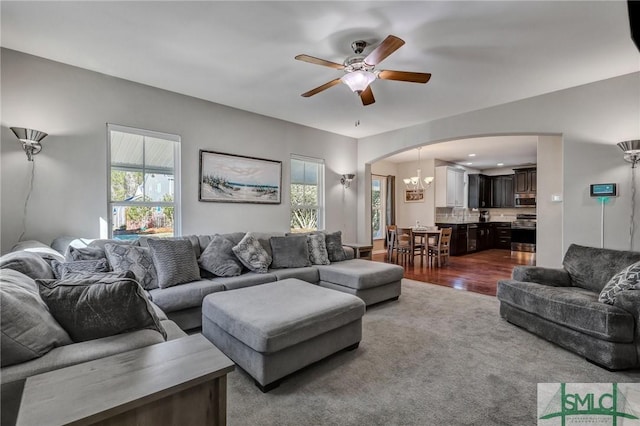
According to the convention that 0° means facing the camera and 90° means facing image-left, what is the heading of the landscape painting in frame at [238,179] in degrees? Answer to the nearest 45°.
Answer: approximately 315°

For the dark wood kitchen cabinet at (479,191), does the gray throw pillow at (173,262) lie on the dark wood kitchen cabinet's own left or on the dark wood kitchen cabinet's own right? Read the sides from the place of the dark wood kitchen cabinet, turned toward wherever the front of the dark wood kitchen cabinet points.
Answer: on the dark wood kitchen cabinet's own right

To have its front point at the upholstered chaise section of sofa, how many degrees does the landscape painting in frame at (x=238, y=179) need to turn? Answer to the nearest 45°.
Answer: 0° — it already faces it

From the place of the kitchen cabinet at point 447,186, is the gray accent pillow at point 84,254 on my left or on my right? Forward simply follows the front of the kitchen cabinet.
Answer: on my right

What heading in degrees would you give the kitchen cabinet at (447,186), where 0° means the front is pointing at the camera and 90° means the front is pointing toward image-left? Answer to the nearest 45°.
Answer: approximately 315°

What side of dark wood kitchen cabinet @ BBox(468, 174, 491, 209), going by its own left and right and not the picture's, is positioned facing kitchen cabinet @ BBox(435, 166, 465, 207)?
right

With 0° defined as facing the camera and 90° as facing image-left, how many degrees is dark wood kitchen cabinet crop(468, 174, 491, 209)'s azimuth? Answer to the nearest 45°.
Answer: approximately 315°

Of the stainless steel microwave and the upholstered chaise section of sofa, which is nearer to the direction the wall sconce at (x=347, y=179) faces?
the upholstered chaise section of sofa
